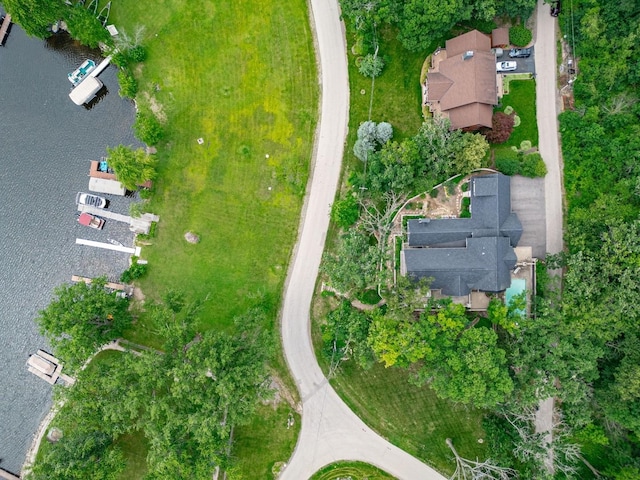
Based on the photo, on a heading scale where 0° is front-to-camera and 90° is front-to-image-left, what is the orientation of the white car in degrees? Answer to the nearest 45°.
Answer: approximately 90°

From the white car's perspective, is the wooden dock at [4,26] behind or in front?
in front

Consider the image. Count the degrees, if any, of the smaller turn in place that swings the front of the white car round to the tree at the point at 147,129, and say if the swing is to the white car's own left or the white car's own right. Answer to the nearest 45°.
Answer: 0° — it already faces it

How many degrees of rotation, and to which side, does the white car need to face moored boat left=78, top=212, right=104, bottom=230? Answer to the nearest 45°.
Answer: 0° — it already faces it

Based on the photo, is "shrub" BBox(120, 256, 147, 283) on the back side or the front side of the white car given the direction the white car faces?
on the front side
